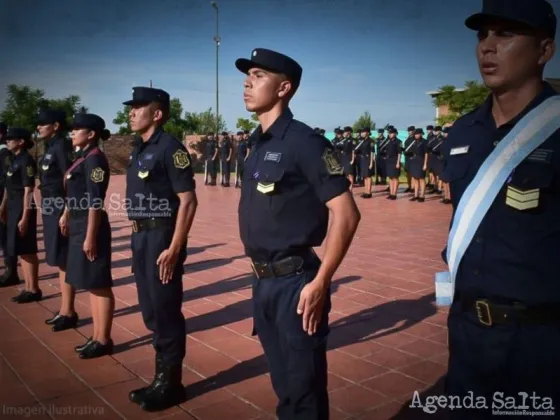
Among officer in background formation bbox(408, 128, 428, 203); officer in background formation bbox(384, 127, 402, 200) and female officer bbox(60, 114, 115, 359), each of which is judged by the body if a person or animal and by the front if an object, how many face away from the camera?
0

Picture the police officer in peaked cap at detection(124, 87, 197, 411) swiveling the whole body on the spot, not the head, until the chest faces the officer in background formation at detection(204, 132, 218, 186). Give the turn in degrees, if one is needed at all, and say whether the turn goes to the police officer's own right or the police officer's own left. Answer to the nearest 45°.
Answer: approximately 135° to the police officer's own right

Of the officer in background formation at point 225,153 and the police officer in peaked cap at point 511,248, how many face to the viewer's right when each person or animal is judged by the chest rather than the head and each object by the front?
0

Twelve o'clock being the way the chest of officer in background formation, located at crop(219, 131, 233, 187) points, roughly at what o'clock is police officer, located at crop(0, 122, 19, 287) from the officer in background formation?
The police officer is roughly at 11 o'clock from the officer in background formation.

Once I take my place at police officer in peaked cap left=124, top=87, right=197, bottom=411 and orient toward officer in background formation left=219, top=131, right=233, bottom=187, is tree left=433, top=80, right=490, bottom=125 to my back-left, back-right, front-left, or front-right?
front-right

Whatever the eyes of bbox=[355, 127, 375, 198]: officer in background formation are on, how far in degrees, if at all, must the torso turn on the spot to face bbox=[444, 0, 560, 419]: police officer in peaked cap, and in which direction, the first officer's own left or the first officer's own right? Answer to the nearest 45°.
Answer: approximately 45° to the first officer's own left

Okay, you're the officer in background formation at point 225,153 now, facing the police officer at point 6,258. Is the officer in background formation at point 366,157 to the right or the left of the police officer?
left

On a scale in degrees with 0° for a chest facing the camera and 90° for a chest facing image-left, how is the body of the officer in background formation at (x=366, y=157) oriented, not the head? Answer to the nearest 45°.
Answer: approximately 45°

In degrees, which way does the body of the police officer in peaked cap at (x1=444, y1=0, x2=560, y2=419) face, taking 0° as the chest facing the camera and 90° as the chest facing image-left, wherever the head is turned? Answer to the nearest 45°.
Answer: approximately 45°

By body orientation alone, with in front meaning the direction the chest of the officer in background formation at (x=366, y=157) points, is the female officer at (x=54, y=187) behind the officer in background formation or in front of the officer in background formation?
in front

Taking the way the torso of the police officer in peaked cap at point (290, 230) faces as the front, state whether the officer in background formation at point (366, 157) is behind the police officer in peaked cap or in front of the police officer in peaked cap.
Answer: behind

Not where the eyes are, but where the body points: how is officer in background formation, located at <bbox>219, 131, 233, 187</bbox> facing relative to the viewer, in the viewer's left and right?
facing the viewer and to the left of the viewer
